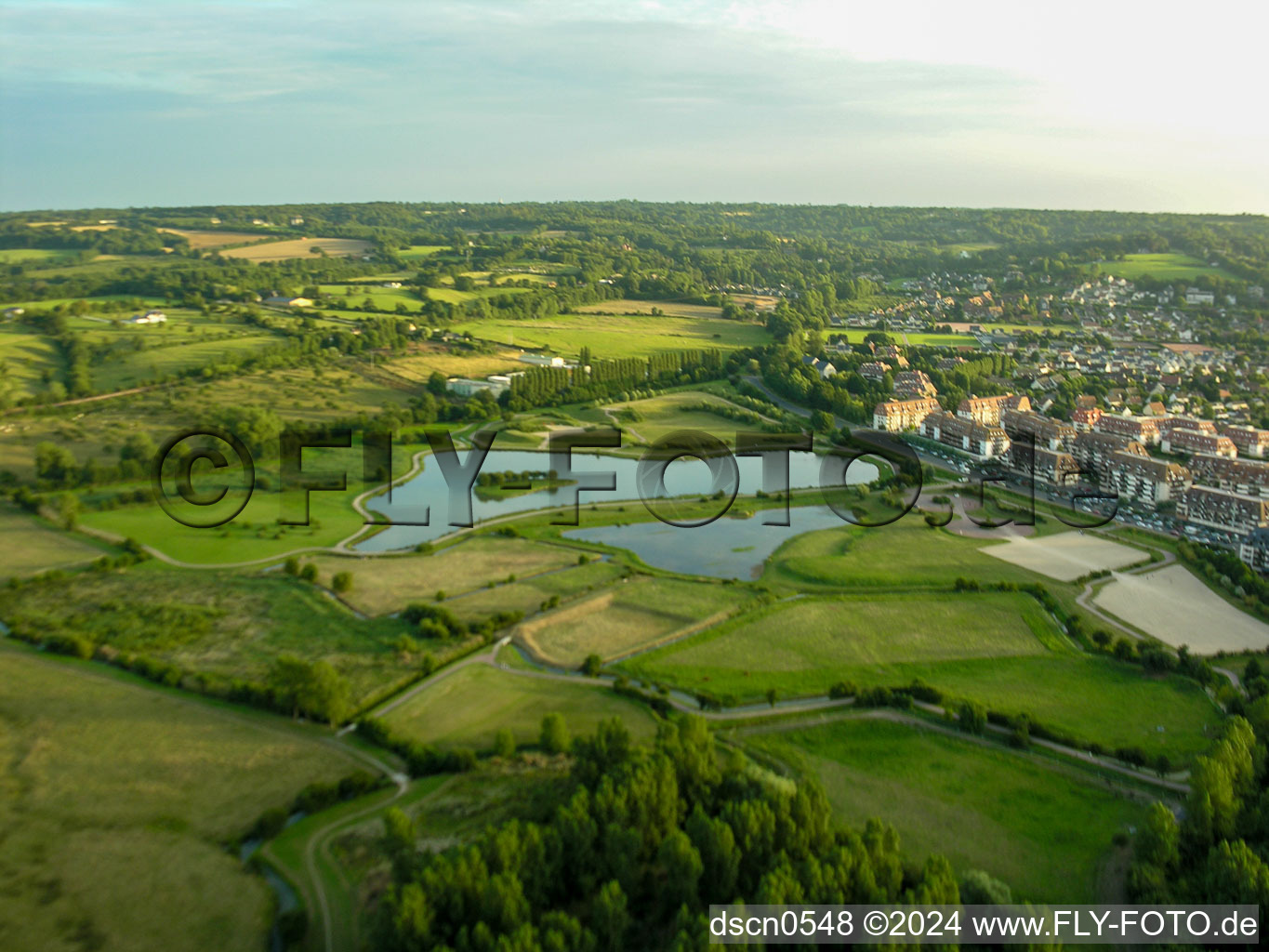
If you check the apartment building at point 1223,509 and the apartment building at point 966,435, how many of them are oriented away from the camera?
0

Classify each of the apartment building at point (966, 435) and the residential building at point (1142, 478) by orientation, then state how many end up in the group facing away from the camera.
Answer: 0

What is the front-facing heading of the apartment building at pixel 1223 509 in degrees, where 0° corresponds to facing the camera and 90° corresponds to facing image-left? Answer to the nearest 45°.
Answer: approximately 45°

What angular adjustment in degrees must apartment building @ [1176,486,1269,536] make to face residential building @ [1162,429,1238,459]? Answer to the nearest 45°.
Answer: approximately 135° to its right

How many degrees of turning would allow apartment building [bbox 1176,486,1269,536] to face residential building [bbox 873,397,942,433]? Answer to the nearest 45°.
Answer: approximately 90° to its right

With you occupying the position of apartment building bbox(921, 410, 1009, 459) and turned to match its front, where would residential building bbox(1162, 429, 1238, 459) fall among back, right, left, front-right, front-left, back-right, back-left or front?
back-left

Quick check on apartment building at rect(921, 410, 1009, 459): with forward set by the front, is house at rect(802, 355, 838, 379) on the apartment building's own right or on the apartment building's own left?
on the apartment building's own right

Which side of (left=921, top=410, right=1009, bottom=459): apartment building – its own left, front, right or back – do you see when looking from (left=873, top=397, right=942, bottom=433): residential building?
right

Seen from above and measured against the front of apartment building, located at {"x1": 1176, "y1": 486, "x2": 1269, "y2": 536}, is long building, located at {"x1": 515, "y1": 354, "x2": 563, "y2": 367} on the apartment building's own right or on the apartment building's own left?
on the apartment building's own right
